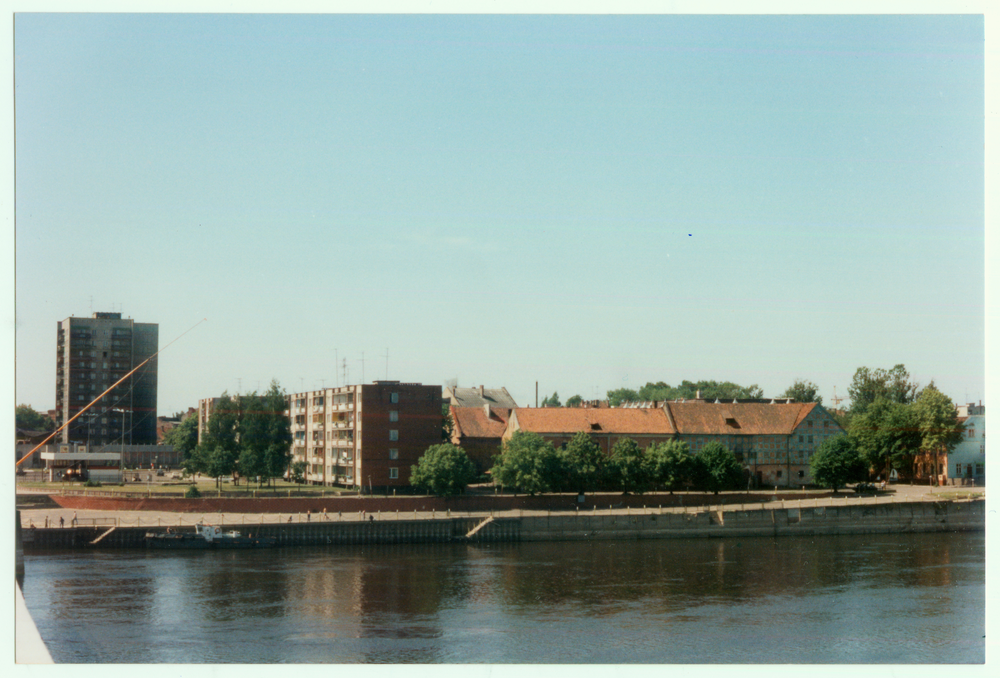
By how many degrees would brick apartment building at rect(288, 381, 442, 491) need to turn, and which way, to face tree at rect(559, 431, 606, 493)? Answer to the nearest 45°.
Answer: approximately 135° to its left

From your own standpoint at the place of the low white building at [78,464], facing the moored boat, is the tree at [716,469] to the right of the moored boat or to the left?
left

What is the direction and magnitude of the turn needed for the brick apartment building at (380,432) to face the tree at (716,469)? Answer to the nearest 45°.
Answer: approximately 135° to its left

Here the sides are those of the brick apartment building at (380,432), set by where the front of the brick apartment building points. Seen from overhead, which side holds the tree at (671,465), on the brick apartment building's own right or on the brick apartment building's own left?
on the brick apartment building's own left

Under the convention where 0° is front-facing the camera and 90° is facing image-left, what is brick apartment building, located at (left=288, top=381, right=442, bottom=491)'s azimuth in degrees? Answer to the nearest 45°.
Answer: approximately 45°

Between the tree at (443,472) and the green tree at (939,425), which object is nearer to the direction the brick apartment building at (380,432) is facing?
the tree

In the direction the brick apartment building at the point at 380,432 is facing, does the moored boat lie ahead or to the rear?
ahead

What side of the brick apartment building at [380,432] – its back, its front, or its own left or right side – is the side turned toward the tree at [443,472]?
left

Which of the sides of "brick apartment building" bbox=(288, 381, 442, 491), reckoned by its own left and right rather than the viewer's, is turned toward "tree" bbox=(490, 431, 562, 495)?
left

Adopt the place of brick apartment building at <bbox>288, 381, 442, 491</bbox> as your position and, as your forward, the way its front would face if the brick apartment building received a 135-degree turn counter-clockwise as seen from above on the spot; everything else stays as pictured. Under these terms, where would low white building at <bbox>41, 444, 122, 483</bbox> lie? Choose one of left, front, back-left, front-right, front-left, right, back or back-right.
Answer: back-left
